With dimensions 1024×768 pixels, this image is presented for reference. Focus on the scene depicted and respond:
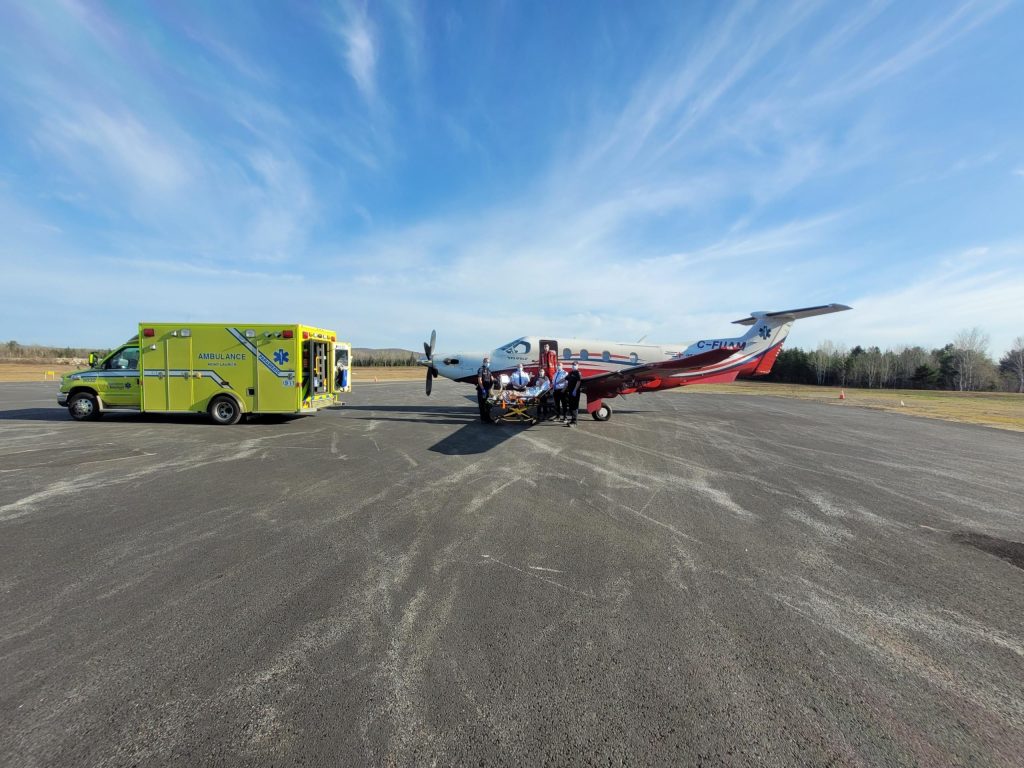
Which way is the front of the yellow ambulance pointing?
to the viewer's left

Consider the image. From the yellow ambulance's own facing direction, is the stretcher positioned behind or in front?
behind

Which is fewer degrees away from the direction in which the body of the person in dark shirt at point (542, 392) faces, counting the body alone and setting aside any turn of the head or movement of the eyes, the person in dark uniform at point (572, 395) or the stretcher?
the stretcher

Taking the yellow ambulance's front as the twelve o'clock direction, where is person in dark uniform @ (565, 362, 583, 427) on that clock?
The person in dark uniform is roughly at 7 o'clock from the yellow ambulance.

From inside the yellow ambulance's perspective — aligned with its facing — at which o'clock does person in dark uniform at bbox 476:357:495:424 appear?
The person in dark uniform is roughly at 7 o'clock from the yellow ambulance.
